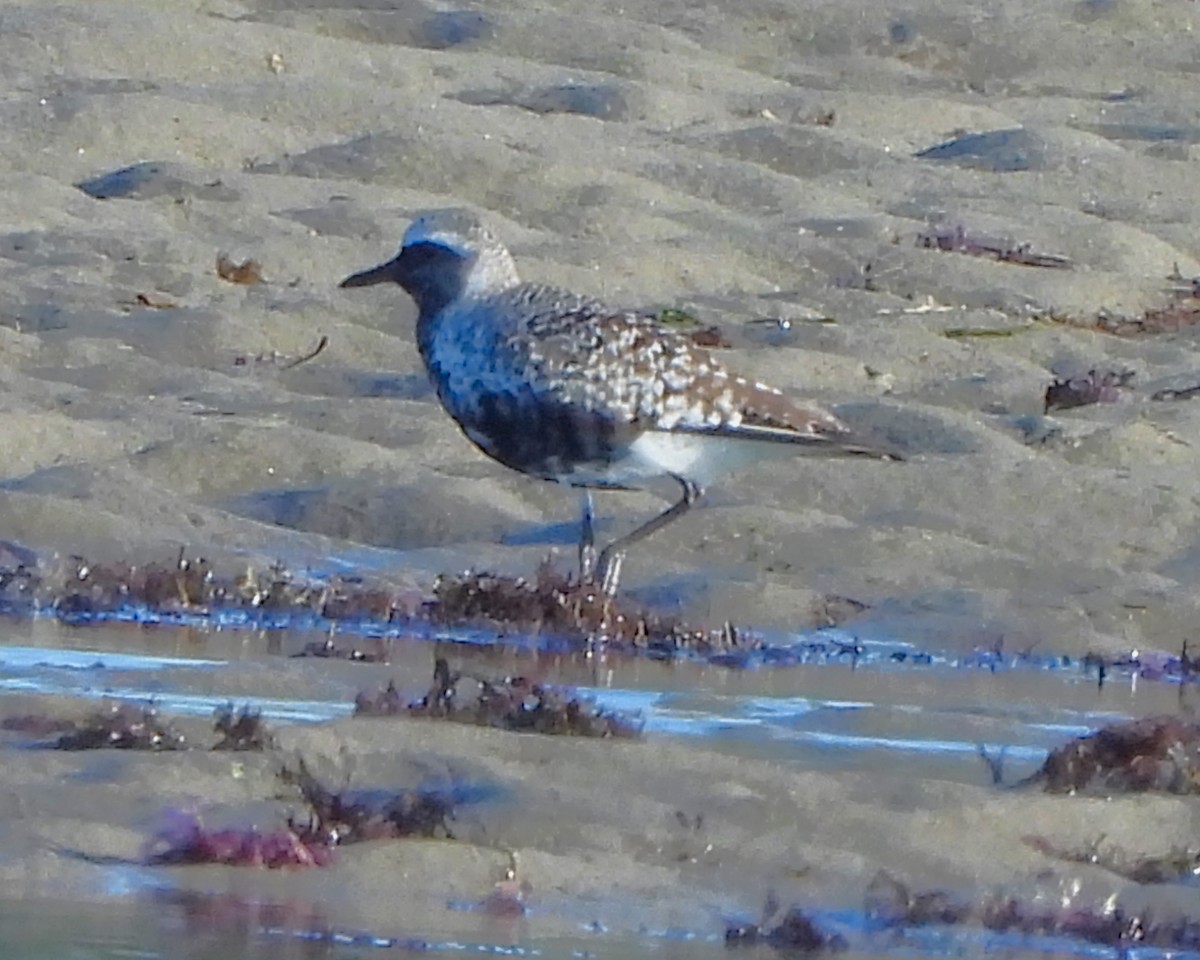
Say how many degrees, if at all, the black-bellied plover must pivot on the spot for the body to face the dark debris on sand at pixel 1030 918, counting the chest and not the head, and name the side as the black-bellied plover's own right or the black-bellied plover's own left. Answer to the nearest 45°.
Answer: approximately 90° to the black-bellied plover's own left

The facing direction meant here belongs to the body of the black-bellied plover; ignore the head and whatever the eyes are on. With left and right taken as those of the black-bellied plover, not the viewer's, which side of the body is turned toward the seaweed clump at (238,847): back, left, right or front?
left

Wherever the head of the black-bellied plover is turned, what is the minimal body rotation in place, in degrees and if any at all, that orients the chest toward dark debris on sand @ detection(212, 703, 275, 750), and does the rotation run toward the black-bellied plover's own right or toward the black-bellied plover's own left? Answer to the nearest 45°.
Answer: approximately 90° to the black-bellied plover's own left

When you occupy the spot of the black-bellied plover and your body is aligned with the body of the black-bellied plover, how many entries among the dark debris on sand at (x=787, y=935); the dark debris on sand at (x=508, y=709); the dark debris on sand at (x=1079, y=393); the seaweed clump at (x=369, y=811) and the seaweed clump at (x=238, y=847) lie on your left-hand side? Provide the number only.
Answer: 4

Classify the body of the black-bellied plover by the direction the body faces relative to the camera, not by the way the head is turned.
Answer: to the viewer's left

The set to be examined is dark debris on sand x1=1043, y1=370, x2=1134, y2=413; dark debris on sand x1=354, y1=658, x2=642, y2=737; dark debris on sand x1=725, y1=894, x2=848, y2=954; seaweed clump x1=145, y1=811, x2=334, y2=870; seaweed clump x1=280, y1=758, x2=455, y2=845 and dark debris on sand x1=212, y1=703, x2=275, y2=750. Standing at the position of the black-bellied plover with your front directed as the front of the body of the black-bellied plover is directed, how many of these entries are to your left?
5

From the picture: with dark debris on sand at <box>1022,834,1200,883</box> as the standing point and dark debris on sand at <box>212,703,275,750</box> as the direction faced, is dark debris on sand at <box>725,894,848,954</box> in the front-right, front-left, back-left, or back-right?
front-left

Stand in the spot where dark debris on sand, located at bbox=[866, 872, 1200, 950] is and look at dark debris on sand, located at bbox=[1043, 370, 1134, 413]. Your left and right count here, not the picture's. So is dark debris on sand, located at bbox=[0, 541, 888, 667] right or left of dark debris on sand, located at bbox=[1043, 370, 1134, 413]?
left

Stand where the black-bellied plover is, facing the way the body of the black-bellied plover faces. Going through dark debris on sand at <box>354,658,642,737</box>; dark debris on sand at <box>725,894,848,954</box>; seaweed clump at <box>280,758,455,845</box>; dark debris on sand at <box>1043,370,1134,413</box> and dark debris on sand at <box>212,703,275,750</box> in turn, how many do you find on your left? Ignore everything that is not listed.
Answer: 4

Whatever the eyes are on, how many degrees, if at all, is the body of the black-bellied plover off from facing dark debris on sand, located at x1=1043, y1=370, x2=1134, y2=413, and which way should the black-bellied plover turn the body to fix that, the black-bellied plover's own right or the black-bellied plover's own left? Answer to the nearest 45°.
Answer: approximately 135° to the black-bellied plover's own right

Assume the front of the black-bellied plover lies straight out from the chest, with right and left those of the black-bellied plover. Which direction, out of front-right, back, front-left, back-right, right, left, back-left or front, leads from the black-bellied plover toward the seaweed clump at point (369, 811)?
left

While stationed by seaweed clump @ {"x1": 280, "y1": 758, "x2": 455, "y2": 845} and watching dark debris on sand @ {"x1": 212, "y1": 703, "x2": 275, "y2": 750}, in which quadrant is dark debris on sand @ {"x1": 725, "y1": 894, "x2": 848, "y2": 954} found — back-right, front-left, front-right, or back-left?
back-right
